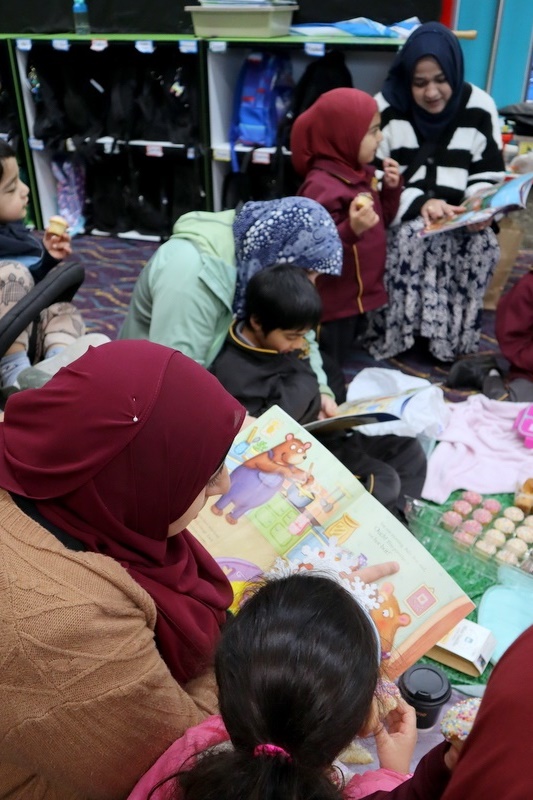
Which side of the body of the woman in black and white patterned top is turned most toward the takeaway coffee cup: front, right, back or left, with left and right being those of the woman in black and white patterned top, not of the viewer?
front

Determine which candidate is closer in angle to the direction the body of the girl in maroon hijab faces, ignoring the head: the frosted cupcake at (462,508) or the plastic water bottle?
the frosted cupcake

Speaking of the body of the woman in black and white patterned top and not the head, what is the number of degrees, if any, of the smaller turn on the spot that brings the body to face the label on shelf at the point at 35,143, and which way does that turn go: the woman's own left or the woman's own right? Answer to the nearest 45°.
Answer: approximately 135° to the woman's own right

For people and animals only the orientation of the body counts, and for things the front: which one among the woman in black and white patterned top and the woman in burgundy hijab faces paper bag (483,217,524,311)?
the woman in burgundy hijab

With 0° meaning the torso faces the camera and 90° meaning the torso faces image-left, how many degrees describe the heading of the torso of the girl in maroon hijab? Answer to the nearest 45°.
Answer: approximately 270°

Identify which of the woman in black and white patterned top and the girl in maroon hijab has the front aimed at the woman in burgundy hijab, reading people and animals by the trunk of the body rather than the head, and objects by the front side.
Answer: the woman in black and white patterned top

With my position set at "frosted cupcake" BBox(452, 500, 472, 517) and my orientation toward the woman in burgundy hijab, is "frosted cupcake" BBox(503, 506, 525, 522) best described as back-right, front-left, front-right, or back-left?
back-left

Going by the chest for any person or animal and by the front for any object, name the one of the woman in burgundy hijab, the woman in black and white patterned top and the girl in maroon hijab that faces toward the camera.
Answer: the woman in black and white patterned top

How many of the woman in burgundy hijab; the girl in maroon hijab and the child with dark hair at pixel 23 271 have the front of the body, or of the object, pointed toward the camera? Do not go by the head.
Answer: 0

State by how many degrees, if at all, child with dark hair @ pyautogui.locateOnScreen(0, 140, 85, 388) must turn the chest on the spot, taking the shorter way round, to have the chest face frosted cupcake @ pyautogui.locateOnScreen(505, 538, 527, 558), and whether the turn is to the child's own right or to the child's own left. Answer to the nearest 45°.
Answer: approximately 45° to the child's own right

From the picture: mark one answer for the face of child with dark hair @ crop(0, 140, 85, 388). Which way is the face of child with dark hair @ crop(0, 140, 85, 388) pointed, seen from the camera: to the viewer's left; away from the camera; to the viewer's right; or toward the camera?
to the viewer's right

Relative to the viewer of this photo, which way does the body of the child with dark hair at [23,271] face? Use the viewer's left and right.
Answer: facing to the right of the viewer

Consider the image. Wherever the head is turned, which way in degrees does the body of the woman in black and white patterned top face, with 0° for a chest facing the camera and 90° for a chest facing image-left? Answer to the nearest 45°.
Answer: approximately 0°

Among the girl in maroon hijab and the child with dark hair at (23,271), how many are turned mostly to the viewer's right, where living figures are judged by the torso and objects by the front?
2

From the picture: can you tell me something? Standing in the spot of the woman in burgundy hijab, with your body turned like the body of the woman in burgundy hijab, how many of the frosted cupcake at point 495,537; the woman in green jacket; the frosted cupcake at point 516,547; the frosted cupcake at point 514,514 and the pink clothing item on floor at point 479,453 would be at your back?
0

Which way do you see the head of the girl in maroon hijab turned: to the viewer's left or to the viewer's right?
to the viewer's right

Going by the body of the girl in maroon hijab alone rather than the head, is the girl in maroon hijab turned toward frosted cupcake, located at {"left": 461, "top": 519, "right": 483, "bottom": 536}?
no
